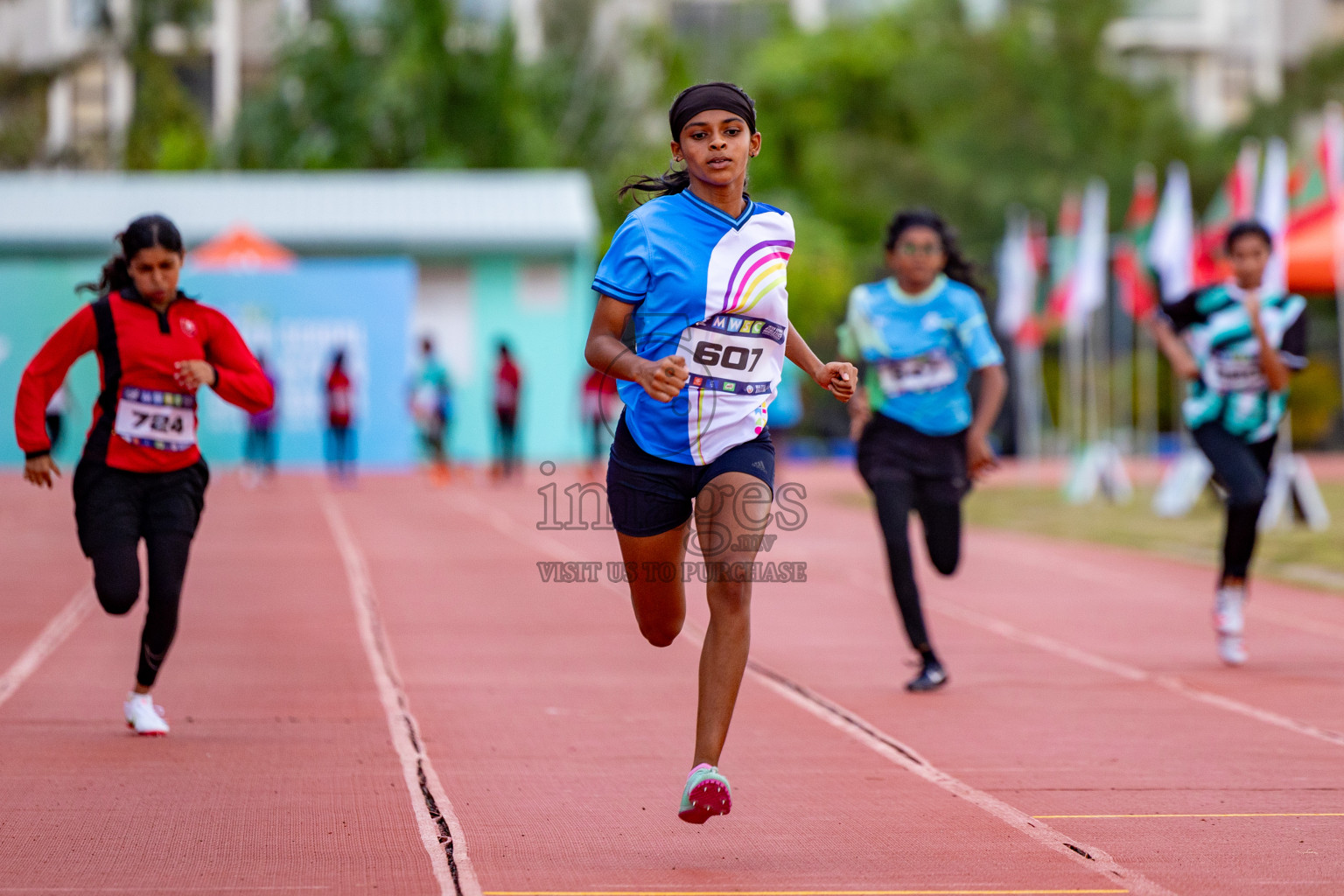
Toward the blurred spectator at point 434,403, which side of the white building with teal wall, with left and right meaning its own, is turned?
front

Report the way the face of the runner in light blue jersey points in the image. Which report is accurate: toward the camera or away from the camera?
toward the camera

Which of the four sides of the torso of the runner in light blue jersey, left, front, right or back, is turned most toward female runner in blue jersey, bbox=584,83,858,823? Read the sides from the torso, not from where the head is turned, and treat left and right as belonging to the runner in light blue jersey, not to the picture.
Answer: front

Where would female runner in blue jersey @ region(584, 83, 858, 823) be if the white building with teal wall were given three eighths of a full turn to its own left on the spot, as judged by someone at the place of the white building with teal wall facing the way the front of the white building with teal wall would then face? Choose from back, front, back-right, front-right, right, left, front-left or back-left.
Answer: back-right

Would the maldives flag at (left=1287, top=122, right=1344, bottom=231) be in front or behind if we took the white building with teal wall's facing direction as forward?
in front

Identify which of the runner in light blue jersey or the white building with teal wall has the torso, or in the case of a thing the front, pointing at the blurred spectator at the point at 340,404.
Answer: the white building with teal wall

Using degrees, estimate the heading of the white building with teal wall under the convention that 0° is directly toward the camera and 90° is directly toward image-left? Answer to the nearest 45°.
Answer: approximately 0°

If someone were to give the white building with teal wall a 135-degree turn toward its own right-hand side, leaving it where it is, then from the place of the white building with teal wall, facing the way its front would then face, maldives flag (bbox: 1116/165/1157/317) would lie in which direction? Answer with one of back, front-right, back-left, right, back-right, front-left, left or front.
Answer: back

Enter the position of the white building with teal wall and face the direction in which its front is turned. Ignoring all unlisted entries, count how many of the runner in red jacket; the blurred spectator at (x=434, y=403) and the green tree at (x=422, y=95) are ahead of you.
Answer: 2

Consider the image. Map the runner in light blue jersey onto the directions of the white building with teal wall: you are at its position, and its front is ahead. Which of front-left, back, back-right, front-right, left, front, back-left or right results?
front

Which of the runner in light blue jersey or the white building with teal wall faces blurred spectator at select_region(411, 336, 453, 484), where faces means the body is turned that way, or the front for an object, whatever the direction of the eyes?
the white building with teal wall

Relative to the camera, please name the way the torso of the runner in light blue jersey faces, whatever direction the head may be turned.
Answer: toward the camera

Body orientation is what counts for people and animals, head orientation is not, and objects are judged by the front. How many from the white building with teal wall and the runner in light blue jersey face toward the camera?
2

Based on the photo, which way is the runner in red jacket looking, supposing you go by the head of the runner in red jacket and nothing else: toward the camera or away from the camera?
toward the camera

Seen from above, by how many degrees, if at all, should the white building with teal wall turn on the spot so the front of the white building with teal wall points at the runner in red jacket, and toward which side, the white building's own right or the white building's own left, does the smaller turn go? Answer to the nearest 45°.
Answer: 0° — it already faces them

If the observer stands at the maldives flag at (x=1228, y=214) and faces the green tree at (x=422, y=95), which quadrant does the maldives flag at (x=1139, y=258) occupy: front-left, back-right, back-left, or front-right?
front-right
